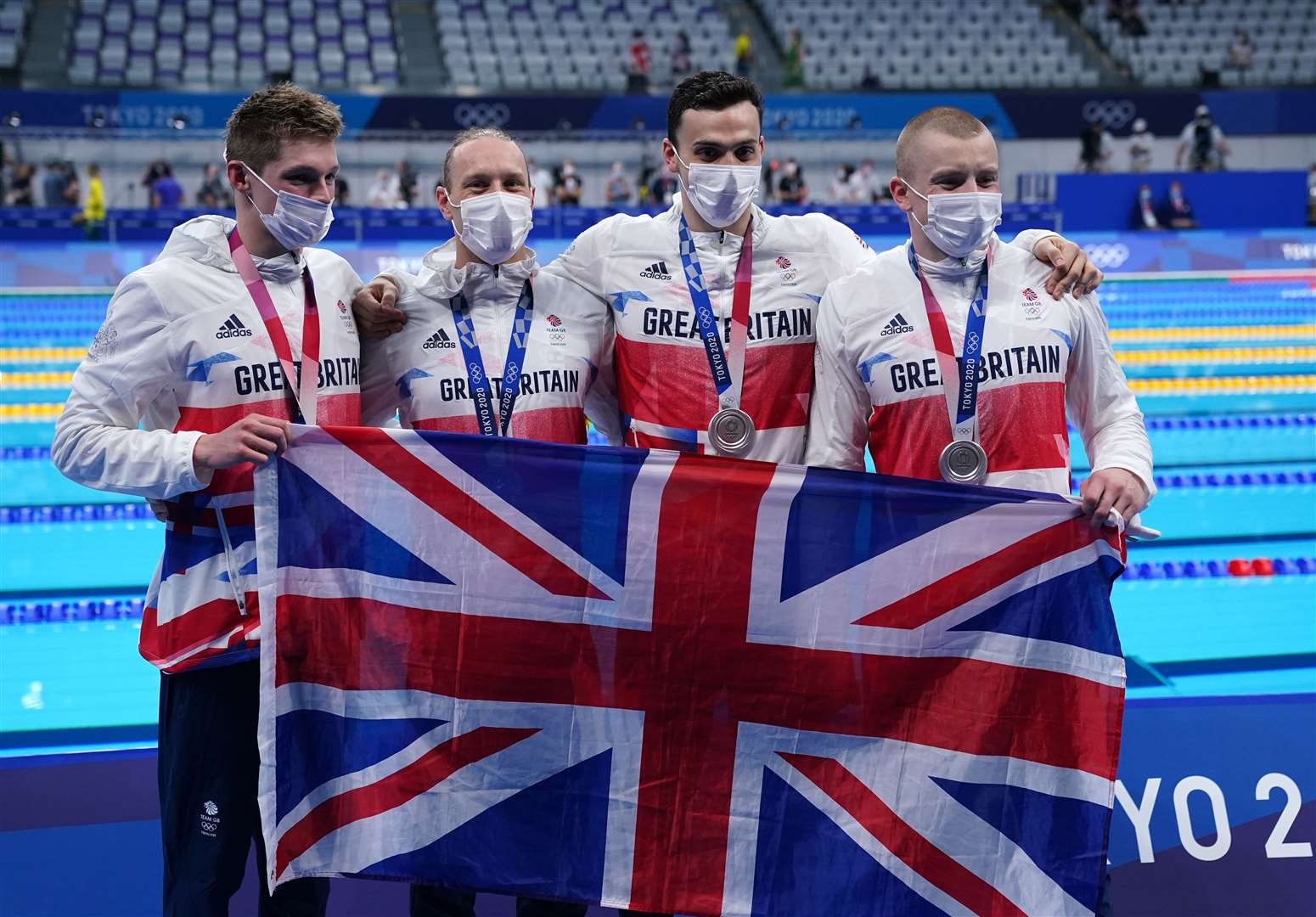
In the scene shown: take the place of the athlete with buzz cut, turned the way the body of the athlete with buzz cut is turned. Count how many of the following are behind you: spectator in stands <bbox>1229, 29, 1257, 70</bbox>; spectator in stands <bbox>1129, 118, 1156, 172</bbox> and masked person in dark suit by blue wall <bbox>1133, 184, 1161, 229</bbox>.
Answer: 3

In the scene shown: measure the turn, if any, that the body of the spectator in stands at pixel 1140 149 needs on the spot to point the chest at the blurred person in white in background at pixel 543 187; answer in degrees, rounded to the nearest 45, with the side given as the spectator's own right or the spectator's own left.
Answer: approximately 45° to the spectator's own right

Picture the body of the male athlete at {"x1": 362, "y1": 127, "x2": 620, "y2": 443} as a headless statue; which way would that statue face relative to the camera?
toward the camera

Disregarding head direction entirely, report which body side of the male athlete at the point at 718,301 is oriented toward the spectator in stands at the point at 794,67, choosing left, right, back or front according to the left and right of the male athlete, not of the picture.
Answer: back

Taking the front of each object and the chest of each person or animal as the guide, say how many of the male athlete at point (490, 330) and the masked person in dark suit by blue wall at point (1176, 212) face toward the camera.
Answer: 2

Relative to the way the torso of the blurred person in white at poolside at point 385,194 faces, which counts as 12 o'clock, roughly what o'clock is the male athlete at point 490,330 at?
The male athlete is roughly at 12 o'clock from the blurred person in white at poolside.

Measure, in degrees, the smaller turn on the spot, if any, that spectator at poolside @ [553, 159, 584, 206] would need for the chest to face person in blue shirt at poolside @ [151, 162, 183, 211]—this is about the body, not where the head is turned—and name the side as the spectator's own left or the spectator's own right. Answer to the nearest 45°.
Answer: approximately 90° to the spectator's own right

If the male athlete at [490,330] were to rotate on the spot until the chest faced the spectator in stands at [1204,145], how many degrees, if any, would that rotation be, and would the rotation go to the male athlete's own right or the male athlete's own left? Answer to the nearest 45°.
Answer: approximately 135° to the male athlete's own left

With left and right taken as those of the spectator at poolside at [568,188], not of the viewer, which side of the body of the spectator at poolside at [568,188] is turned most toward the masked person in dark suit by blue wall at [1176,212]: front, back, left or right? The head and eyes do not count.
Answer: left

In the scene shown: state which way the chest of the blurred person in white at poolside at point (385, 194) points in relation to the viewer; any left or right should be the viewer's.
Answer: facing the viewer

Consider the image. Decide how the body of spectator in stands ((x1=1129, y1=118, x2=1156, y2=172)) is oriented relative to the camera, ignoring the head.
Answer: toward the camera

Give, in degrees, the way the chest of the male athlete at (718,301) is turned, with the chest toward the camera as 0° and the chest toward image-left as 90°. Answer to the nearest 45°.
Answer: approximately 0°

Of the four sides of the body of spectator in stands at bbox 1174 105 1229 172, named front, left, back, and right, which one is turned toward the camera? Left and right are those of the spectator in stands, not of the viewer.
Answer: front

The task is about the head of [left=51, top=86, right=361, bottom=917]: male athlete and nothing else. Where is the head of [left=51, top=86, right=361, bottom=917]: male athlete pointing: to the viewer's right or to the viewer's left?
to the viewer's right

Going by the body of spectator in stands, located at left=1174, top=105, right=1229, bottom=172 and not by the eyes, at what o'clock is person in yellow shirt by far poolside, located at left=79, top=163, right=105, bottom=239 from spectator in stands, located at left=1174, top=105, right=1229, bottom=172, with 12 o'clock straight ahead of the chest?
person in yellow shirt by far poolside, located at left=79, top=163, right=105, bottom=239 is roughly at 2 o'clock from spectator in stands, located at left=1174, top=105, right=1229, bottom=172.
